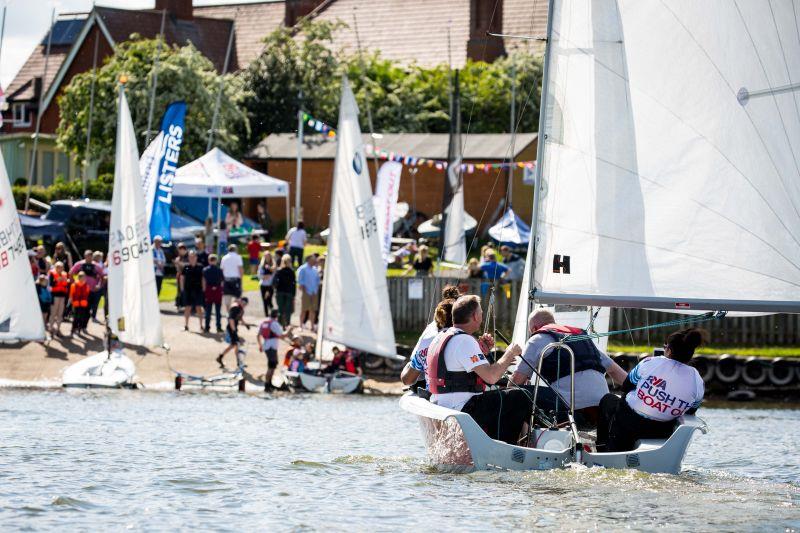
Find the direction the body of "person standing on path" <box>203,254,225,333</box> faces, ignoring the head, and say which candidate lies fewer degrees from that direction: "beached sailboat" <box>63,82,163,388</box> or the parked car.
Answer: the beached sailboat

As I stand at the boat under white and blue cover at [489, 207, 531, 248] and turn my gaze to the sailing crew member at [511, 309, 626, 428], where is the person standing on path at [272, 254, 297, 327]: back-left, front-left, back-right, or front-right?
front-right

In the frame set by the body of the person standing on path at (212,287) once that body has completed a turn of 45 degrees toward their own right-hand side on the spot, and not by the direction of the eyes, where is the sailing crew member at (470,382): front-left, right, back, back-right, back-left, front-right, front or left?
front-left

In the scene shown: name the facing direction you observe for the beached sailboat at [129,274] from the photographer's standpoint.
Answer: facing the viewer and to the left of the viewer

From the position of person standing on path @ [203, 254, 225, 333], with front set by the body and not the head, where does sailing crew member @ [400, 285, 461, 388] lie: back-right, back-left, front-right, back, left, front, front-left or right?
front

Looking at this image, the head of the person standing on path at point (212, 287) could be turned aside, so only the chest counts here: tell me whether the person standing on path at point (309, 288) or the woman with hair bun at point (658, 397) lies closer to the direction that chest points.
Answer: the woman with hair bun

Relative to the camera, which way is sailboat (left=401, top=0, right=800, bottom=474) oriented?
away from the camera

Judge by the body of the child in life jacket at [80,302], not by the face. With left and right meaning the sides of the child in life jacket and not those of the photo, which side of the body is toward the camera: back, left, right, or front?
front

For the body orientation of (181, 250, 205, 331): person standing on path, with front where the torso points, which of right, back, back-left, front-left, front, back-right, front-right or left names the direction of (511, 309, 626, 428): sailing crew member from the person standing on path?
front

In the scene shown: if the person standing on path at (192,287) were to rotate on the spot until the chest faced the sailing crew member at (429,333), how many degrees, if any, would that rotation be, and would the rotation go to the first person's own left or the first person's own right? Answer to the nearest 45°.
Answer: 0° — they already face them

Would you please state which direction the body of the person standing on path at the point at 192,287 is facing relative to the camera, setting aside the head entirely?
toward the camera
